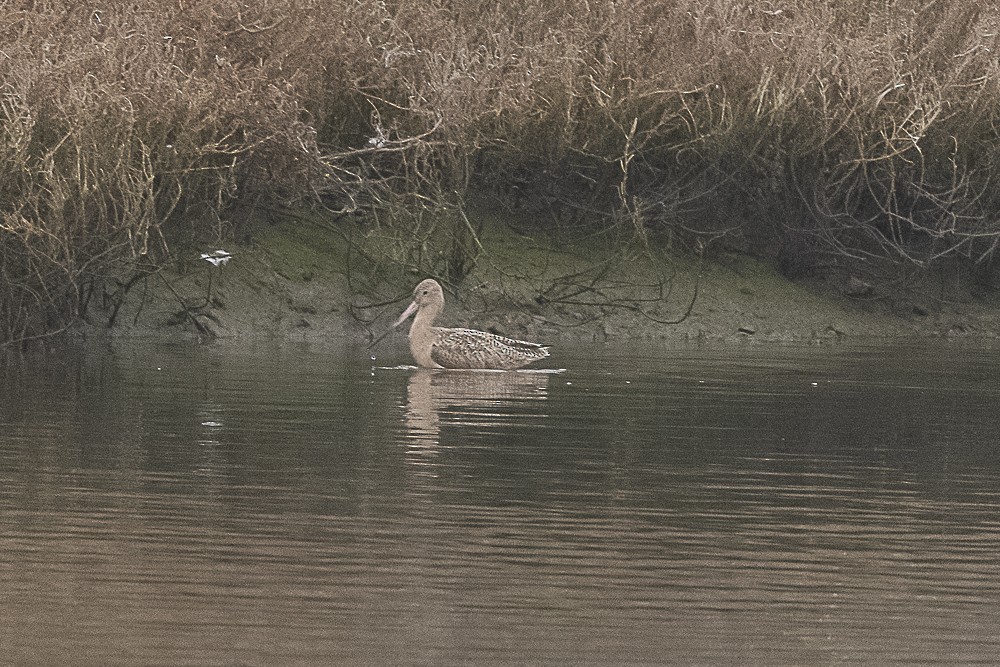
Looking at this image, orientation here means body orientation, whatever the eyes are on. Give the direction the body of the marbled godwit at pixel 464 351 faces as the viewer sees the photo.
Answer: to the viewer's left
